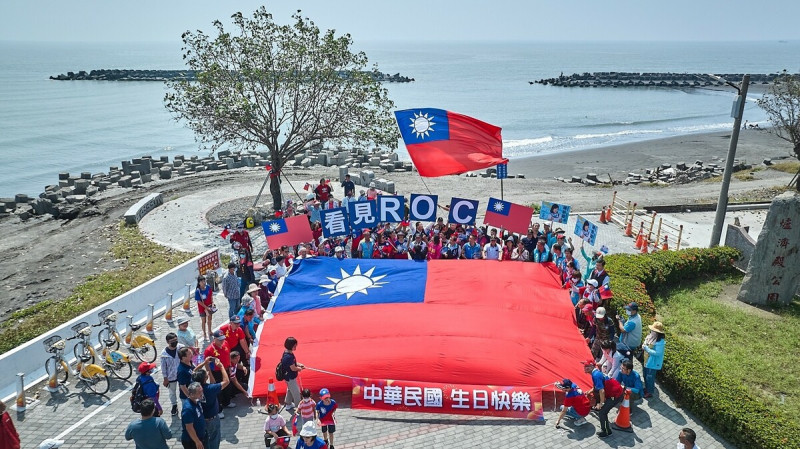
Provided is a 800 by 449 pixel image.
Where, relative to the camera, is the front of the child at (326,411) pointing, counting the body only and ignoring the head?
toward the camera

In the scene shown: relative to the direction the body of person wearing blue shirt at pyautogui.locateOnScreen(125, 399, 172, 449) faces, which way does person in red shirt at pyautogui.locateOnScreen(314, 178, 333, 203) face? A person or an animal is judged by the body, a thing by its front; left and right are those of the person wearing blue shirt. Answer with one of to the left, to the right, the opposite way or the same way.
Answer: the opposite way

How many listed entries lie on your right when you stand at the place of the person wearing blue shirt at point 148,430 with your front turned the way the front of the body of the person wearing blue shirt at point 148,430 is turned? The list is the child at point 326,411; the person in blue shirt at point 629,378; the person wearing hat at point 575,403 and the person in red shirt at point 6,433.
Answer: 3

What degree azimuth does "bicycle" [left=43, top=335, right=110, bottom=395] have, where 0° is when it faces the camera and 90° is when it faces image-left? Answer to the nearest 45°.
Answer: approximately 135°

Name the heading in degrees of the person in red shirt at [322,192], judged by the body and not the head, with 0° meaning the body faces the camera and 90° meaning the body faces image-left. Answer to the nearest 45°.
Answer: approximately 0°

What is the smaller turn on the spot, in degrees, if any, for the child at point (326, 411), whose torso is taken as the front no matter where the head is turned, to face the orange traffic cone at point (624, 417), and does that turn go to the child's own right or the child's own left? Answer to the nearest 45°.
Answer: approximately 90° to the child's own left

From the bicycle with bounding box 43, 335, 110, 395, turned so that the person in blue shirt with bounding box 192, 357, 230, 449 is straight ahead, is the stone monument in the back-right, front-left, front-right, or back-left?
front-left

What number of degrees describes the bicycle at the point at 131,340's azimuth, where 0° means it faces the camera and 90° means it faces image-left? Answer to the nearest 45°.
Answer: approximately 135°

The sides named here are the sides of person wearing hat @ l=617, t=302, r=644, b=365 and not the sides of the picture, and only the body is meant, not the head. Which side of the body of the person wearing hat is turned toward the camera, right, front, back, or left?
left

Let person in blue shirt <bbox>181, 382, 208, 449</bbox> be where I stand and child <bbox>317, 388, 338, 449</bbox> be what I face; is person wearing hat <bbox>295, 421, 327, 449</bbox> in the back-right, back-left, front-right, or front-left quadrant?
front-right
